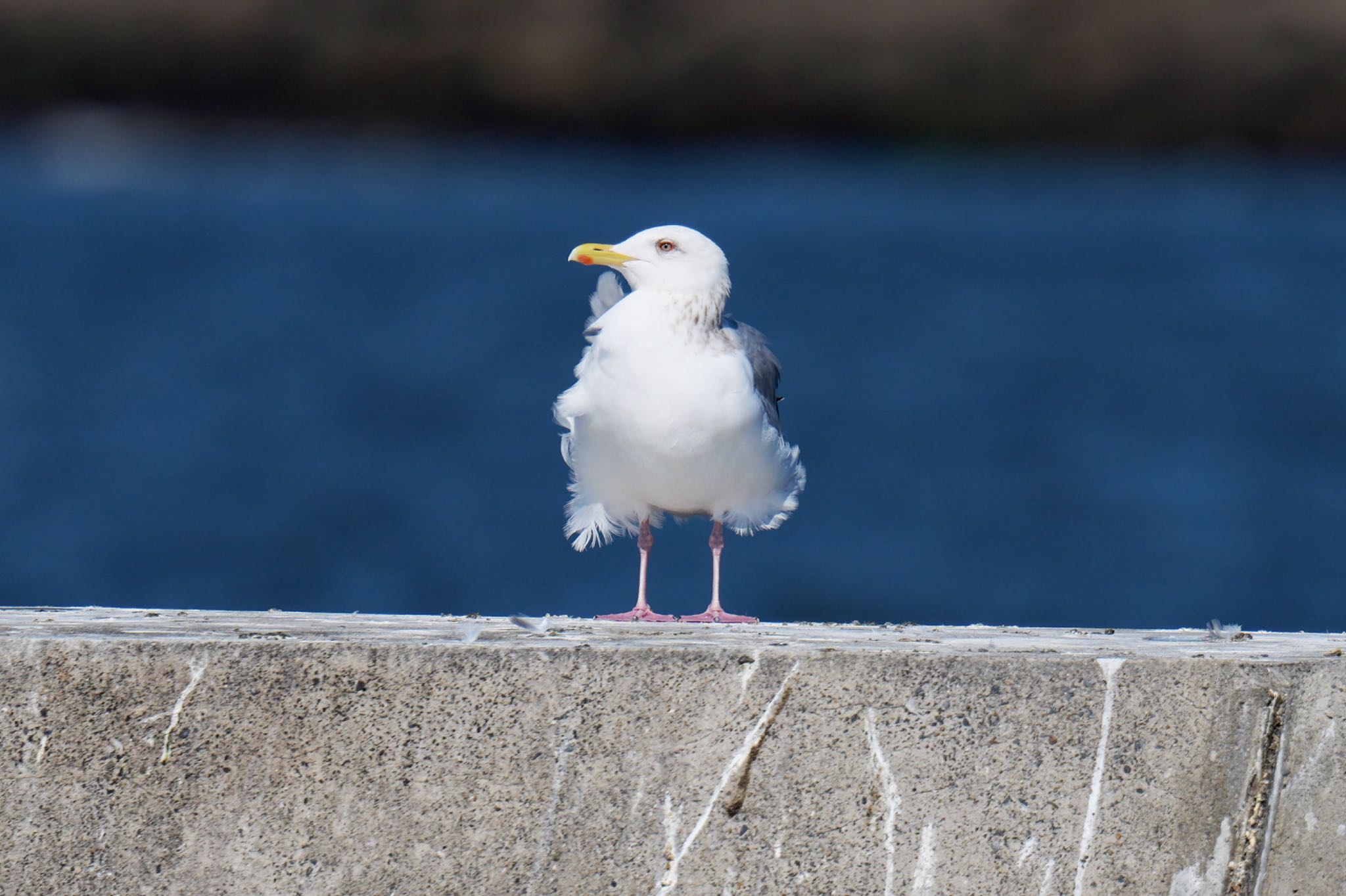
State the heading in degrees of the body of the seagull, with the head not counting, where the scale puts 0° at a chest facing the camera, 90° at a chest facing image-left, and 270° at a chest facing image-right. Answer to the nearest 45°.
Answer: approximately 0°
